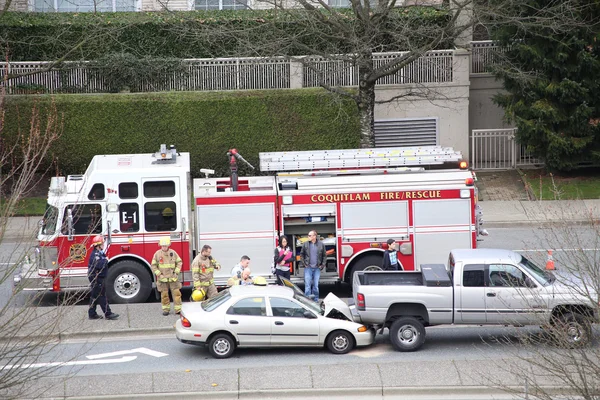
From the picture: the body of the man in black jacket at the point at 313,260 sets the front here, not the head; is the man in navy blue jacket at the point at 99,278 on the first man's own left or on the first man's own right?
on the first man's own right

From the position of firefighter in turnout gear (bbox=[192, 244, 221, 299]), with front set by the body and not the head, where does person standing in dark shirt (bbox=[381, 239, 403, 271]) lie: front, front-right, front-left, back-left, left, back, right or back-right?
front-left

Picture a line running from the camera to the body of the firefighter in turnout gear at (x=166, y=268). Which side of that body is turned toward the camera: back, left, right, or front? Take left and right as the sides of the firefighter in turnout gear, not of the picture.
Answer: front

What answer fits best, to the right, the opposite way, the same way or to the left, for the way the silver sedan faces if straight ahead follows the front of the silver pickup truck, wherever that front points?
the same way

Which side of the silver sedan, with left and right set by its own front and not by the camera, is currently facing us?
right

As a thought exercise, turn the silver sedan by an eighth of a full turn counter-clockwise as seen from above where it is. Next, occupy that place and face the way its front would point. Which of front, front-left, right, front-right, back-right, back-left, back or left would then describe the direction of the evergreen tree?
front

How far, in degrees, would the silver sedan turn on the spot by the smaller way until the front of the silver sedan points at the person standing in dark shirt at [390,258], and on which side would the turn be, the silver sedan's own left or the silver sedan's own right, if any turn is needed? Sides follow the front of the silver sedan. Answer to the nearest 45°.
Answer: approximately 45° to the silver sedan's own left

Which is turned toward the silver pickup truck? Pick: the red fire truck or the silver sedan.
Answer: the silver sedan

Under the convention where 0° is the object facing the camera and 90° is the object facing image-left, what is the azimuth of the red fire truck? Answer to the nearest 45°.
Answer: approximately 90°

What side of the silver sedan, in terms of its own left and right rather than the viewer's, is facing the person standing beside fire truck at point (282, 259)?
left

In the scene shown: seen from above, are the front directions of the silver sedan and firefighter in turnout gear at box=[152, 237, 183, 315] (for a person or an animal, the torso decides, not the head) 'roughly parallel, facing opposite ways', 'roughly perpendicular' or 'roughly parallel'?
roughly perpendicular

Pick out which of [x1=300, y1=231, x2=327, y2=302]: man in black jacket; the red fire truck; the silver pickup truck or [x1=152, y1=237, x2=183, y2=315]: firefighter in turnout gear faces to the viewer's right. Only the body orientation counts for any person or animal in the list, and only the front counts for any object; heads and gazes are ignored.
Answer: the silver pickup truck

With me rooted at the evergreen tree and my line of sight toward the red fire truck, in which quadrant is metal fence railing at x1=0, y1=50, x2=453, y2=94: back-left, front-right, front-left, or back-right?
front-right

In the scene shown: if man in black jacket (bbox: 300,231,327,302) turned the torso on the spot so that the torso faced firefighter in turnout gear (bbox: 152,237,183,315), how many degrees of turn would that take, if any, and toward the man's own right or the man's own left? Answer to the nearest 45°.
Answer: approximately 90° to the man's own right

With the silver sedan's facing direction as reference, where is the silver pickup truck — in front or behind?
in front

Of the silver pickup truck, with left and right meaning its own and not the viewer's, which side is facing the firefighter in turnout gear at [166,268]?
back

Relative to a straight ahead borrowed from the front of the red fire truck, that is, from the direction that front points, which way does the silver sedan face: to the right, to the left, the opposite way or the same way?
the opposite way

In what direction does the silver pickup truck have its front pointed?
to the viewer's right
